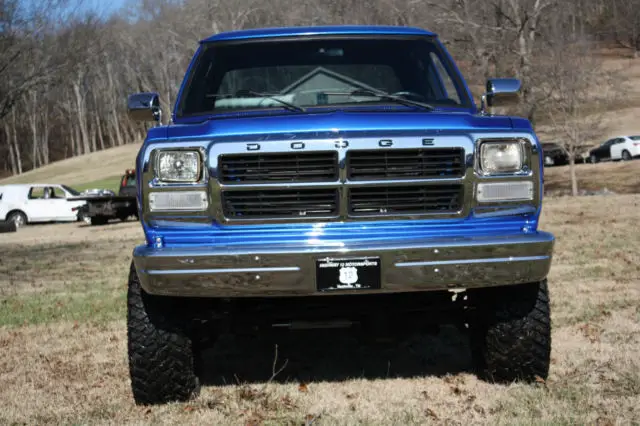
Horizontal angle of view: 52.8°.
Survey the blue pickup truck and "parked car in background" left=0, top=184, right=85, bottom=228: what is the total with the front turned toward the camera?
1

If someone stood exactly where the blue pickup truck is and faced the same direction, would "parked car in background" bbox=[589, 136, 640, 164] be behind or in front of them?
behind

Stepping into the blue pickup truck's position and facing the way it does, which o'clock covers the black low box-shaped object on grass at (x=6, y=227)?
The black low box-shaped object on grass is roughly at 5 o'clock from the blue pickup truck.

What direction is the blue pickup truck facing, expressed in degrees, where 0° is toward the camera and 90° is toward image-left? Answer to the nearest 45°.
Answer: approximately 0°

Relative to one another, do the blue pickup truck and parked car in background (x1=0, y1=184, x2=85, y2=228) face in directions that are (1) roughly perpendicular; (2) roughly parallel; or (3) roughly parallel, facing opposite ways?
roughly perpendicular
